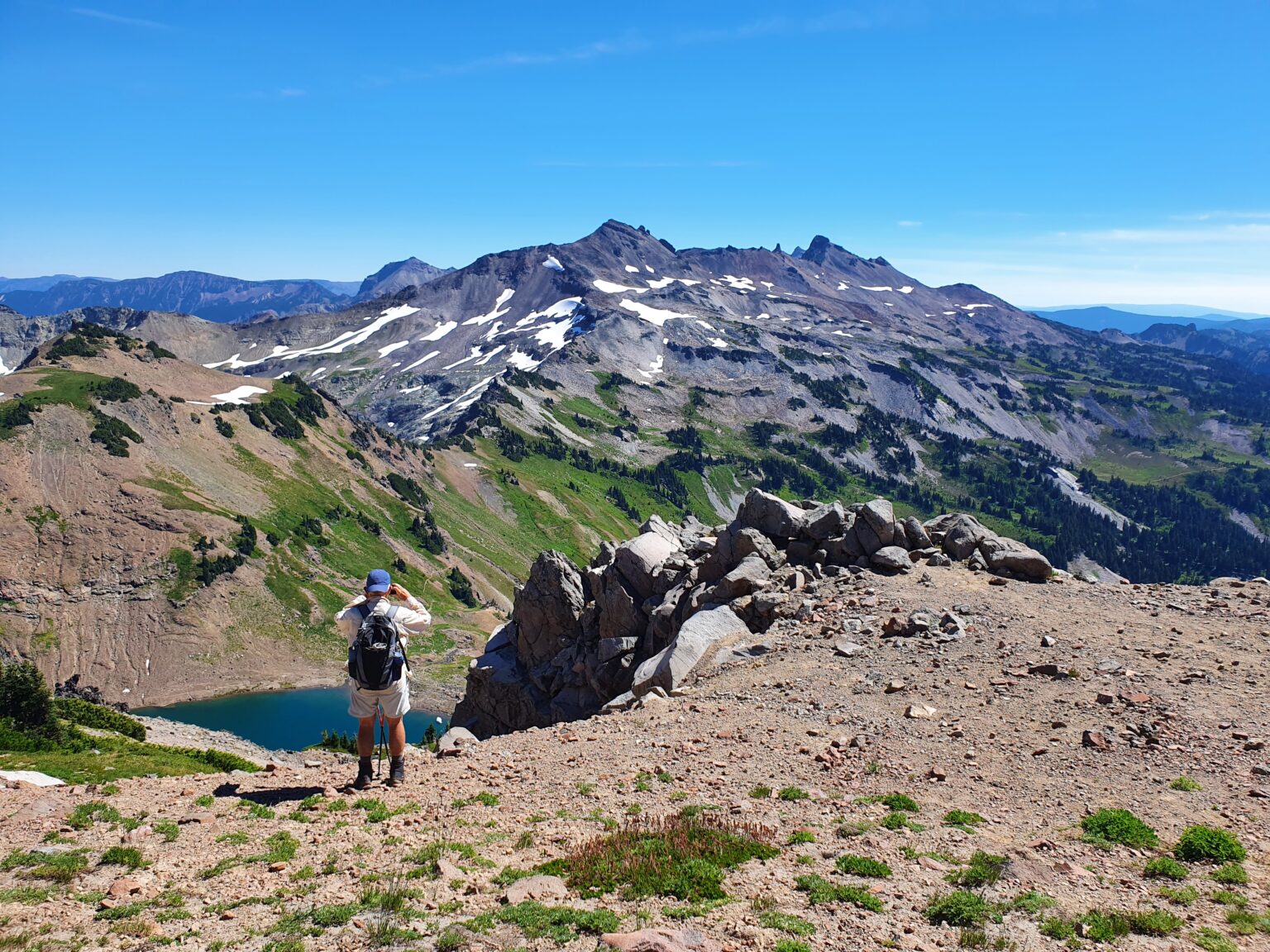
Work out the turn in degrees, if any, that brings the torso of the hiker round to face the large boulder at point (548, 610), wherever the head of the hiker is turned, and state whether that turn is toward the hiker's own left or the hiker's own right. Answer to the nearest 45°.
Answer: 0° — they already face it

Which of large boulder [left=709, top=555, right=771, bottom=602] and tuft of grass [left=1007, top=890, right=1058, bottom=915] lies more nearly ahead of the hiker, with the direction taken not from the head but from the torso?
the large boulder

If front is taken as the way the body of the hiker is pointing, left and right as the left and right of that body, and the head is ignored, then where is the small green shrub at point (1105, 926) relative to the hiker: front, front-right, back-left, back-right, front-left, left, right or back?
back-right

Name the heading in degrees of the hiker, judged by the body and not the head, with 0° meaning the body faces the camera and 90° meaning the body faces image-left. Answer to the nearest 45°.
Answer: approximately 180°

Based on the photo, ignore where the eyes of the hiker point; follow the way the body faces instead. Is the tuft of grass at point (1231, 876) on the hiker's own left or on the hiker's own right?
on the hiker's own right

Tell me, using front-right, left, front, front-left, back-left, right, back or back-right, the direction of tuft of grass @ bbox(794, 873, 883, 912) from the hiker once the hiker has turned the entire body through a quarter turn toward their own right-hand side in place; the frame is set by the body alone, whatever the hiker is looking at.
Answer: front-right

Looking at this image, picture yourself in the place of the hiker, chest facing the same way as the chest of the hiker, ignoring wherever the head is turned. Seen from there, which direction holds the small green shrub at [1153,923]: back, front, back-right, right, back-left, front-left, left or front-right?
back-right

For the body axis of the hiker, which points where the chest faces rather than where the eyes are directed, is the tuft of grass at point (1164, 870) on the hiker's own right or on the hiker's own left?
on the hiker's own right

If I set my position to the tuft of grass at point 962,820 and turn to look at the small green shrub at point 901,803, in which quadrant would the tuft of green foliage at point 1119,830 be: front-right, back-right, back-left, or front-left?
back-right

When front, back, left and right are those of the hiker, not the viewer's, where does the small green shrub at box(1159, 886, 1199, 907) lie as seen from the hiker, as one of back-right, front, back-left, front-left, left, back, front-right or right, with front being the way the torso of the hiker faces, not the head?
back-right
